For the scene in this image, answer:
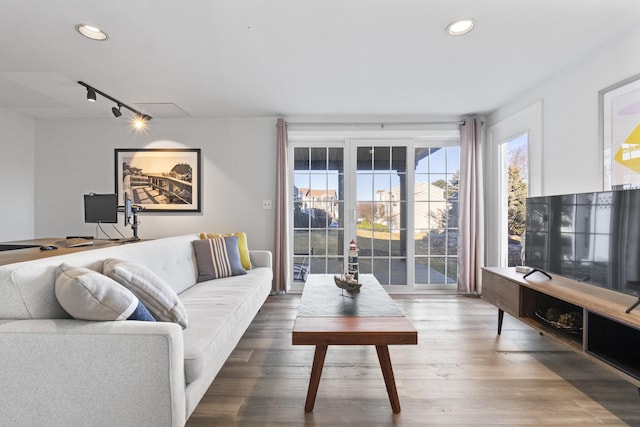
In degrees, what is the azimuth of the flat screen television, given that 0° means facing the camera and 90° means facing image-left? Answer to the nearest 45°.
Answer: approximately 45°

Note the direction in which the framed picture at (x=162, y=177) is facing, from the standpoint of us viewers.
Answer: facing the viewer

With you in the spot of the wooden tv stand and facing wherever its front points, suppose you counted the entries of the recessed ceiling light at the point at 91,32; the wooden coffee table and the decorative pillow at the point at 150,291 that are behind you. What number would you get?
0

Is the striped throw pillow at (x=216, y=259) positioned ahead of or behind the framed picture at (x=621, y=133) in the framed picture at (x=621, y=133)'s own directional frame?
ahead

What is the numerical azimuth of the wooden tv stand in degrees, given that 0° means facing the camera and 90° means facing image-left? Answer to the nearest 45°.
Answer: approximately 45°

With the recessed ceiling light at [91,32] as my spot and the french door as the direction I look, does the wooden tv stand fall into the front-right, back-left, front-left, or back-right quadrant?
front-right

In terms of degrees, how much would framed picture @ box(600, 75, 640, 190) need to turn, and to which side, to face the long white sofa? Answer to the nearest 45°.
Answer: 0° — it already faces it

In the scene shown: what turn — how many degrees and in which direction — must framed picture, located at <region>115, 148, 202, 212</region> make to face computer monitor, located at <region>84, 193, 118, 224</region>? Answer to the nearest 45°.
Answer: approximately 45° to its right

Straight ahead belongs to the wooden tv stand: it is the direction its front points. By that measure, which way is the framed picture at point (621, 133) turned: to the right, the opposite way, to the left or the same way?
the same way

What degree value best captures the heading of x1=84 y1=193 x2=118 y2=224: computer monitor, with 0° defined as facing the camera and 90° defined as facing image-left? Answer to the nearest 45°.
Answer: approximately 0°
